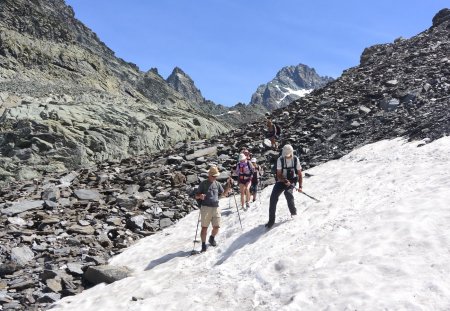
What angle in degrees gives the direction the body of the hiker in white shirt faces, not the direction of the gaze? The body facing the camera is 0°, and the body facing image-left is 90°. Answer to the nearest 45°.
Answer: approximately 0°

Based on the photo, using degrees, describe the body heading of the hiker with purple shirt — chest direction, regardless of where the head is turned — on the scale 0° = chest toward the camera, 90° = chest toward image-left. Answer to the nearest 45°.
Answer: approximately 0°

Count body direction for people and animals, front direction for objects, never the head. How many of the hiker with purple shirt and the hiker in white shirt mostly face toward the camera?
2

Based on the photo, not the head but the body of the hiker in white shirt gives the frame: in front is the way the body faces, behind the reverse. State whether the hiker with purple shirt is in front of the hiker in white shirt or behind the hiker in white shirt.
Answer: behind

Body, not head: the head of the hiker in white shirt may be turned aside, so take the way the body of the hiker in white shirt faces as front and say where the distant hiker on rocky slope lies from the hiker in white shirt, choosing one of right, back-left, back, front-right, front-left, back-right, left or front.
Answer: back

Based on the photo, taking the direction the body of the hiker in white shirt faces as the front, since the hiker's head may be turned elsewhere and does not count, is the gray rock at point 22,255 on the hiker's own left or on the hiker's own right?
on the hiker's own right

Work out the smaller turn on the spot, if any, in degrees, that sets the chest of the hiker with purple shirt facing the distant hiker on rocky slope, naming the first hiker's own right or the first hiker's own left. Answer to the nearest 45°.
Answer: approximately 180°

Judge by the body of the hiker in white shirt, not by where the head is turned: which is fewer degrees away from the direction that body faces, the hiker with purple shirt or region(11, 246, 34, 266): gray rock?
the gray rock

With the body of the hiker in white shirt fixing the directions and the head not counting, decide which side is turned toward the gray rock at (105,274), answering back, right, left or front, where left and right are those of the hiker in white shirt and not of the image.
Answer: right

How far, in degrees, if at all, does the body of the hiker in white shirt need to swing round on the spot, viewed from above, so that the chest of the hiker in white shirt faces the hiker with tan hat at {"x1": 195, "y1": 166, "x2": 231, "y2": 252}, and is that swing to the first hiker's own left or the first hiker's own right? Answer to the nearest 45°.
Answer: approximately 90° to the first hiker's own right

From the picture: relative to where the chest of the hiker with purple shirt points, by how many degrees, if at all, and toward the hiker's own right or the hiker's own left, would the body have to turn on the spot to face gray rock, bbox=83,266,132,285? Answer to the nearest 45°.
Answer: approximately 45° to the hiker's own right

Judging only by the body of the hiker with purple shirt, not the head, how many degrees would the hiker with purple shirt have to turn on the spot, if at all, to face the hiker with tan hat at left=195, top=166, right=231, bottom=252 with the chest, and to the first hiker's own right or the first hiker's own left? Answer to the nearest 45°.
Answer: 0° — they already face them
